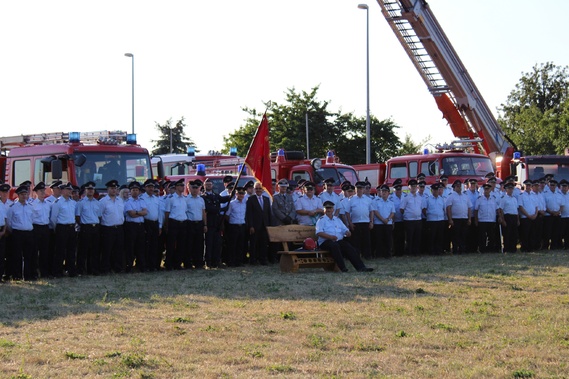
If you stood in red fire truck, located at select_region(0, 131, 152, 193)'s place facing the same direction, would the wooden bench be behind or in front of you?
in front

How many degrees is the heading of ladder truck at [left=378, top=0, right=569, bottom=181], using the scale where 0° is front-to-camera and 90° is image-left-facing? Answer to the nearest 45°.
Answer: approximately 315°

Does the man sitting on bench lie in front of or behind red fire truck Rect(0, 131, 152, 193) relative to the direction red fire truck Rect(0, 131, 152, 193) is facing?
in front

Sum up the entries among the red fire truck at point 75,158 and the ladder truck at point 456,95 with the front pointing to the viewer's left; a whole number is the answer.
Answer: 0

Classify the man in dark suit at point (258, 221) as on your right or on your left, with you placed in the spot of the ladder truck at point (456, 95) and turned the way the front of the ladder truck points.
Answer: on your right

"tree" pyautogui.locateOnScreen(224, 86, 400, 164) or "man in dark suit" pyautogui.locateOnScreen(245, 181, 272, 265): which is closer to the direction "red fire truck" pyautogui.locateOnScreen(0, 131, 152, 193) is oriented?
the man in dark suit

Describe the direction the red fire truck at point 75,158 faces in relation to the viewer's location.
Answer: facing the viewer and to the right of the viewer

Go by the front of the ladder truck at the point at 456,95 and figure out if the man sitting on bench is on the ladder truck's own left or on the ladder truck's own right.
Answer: on the ladder truck's own right

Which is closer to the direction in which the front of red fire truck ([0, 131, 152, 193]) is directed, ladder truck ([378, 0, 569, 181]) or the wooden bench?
the wooden bench

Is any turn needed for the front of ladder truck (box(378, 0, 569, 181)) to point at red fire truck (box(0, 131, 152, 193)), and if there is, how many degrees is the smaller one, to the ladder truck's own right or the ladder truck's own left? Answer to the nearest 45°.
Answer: approximately 90° to the ladder truck's own right

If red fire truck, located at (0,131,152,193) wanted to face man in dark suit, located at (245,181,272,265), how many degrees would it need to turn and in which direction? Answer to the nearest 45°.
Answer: approximately 45° to its left

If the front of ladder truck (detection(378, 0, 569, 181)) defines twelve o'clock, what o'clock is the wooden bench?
The wooden bench is roughly at 2 o'clock from the ladder truck.
